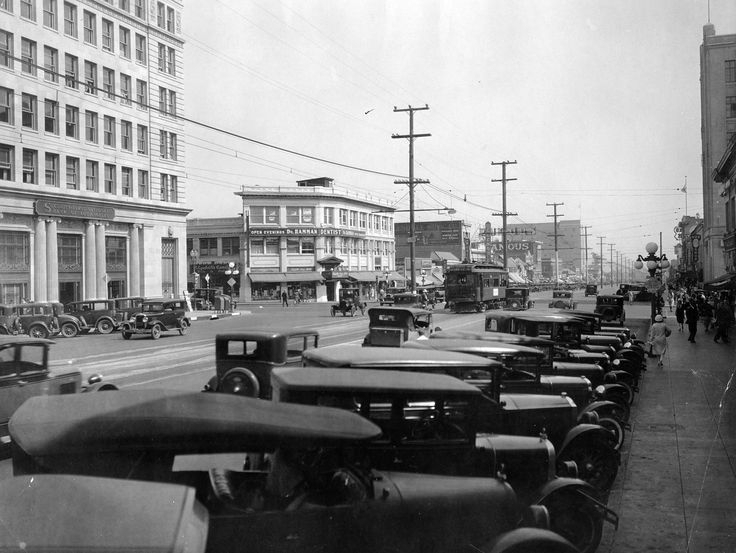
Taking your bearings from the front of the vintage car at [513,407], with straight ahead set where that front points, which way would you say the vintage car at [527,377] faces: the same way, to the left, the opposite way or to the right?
the same way

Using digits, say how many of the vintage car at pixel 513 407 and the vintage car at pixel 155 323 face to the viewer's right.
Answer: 1

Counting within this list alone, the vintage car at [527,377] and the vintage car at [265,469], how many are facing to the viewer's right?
2

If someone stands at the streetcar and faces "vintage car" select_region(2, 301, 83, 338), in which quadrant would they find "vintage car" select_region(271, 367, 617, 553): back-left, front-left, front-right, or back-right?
front-left

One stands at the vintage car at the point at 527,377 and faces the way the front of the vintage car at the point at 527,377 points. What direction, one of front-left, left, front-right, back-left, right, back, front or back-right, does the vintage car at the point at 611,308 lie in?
left

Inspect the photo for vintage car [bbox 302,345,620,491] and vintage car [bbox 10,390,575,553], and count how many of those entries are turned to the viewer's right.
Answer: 2

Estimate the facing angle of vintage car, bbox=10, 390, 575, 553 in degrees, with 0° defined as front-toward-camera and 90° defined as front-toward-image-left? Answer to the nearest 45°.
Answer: approximately 270°

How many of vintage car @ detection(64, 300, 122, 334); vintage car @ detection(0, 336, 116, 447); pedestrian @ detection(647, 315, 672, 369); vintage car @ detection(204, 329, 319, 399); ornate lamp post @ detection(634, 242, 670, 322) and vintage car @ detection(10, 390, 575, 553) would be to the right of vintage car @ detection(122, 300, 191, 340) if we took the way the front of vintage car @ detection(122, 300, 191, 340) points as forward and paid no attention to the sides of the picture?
1

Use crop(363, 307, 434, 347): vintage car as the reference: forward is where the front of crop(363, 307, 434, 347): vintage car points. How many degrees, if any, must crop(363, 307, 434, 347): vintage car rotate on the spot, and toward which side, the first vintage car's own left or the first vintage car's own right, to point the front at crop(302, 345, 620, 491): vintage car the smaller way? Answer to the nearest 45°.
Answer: approximately 135° to the first vintage car's own right

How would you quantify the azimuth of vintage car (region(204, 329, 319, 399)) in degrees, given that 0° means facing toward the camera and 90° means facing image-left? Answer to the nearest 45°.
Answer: approximately 225°

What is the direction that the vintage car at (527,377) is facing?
to the viewer's right

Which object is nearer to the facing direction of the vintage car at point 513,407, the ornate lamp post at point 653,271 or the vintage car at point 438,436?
the ornate lamp post

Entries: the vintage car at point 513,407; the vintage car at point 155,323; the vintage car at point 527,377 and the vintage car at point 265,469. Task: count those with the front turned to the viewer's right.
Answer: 3

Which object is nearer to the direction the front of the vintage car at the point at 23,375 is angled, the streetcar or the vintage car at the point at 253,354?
the streetcar

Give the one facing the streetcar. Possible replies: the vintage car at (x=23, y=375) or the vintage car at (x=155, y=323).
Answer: the vintage car at (x=23, y=375)

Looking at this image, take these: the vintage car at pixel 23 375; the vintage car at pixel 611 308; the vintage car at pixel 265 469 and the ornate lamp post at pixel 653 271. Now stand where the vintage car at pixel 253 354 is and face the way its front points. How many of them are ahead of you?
2

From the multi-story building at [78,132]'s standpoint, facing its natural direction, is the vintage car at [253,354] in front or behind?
in front

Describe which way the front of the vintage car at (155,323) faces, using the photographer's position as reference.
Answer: facing the viewer and to the left of the viewer

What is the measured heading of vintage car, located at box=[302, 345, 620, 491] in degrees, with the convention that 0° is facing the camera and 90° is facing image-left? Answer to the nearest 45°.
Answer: approximately 270°

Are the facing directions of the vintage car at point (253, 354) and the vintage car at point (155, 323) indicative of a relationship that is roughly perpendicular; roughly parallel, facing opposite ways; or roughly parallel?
roughly parallel, facing opposite ways

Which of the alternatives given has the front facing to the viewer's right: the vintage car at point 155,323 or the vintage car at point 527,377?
the vintage car at point 527,377

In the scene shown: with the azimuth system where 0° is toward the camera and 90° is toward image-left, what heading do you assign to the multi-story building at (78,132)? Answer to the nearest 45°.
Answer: approximately 315°

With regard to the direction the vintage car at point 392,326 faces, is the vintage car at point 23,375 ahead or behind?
behind

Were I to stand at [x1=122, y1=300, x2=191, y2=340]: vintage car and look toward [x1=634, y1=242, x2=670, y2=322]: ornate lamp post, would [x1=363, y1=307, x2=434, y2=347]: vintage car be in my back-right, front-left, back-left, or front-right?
front-right
